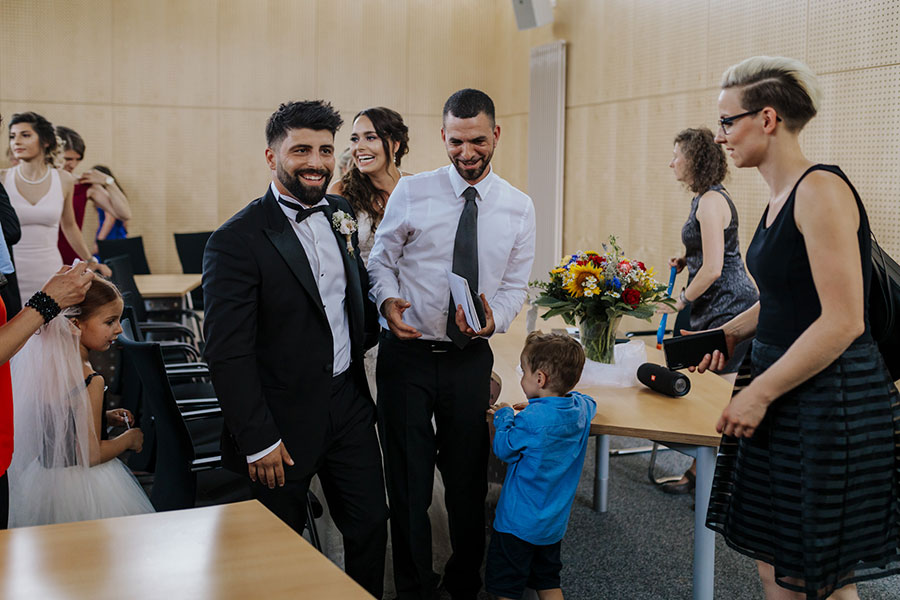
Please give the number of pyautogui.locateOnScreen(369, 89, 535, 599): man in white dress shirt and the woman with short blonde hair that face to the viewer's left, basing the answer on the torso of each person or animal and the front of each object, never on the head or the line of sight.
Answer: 1

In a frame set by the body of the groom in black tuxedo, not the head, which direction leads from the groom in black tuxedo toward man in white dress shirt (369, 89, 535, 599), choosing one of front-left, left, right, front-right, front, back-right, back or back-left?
left

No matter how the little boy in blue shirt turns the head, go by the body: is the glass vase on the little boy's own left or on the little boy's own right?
on the little boy's own right

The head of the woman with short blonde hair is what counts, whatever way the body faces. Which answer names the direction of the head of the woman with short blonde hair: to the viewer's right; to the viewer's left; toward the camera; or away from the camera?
to the viewer's left

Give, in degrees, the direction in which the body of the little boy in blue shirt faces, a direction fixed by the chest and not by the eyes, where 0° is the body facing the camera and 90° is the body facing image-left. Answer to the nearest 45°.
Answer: approximately 135°

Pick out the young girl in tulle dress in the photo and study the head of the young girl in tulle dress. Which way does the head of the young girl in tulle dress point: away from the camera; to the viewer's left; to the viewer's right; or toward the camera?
to the viewer's right

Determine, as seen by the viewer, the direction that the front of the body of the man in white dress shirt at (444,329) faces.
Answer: toward the camera

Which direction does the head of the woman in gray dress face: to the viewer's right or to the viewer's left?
to the viewer's left

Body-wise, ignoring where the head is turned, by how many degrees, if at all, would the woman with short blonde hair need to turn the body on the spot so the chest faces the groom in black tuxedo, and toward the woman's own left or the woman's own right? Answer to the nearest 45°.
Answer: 0° — they already face them

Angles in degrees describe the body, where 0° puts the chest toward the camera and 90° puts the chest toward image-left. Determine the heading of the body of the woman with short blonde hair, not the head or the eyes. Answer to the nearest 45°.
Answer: approximately 90°

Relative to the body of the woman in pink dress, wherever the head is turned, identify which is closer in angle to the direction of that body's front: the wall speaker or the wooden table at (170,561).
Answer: the wooden table

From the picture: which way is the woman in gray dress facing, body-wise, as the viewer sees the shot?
to the viewer's left
